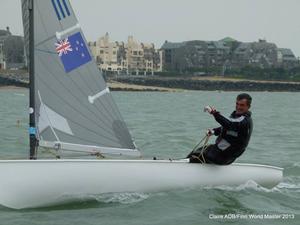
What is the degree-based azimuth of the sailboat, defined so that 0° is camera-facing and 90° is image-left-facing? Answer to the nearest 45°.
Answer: approximately 90°
